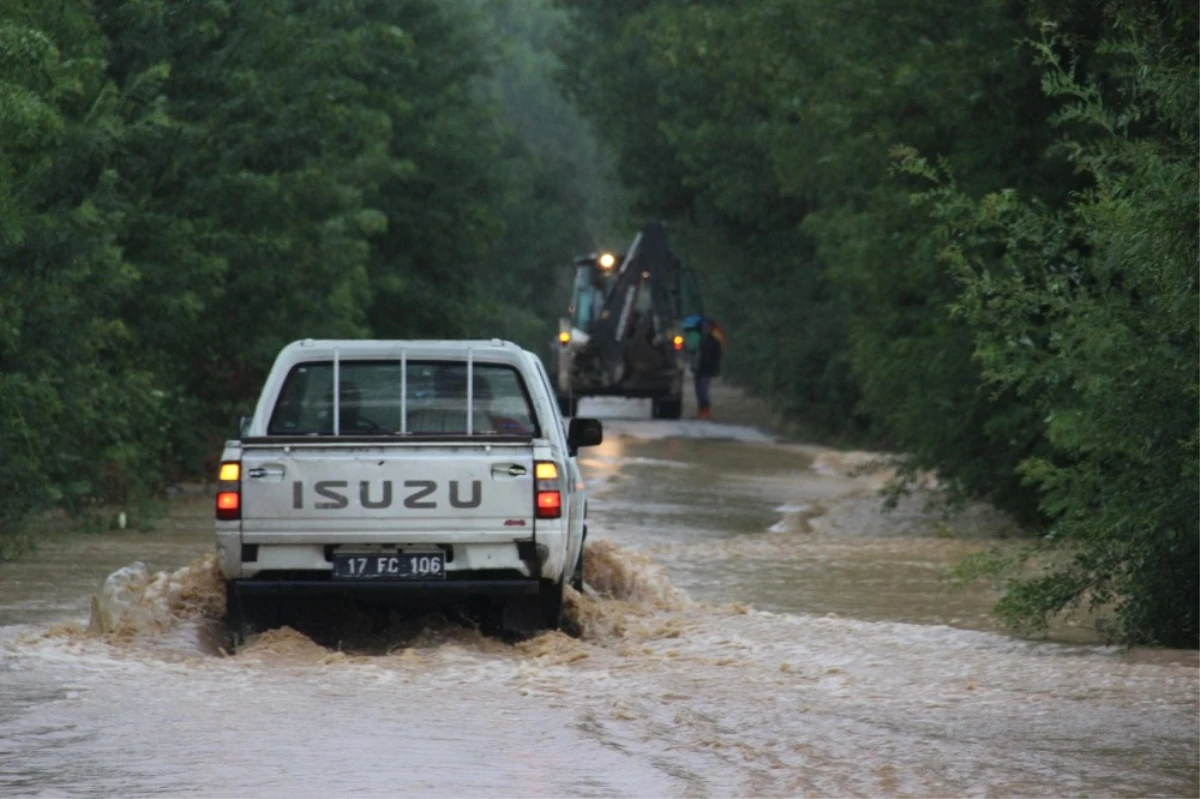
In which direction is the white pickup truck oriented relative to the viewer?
away from the camera

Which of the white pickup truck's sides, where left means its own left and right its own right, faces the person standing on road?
front
